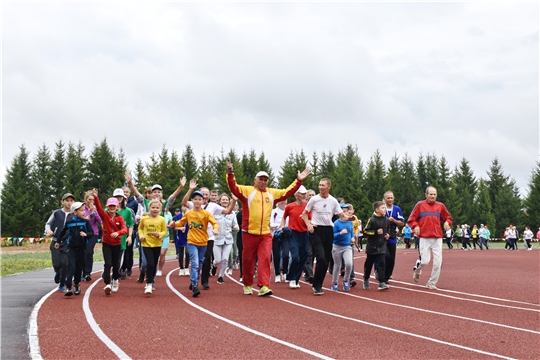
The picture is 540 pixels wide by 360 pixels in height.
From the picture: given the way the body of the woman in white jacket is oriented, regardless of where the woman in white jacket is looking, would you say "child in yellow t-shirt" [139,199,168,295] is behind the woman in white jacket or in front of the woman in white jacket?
in front

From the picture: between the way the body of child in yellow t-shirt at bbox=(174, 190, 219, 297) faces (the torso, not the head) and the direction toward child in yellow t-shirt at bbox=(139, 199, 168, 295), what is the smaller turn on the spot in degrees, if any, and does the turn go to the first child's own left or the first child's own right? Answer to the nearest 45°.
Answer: approximately 90° to the first child's own right

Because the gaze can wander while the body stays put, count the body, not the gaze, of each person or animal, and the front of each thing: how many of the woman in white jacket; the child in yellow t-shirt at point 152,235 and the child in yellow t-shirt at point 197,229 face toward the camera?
3

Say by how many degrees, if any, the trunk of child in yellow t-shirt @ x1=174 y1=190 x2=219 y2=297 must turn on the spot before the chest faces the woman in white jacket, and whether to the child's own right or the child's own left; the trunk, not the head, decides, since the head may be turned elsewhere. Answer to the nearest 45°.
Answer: approximately 180°

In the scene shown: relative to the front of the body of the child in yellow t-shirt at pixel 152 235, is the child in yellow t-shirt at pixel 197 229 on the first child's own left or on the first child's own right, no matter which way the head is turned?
on the first child's own left

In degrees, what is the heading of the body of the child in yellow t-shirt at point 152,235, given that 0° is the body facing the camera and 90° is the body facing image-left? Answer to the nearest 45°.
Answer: approximately 0°

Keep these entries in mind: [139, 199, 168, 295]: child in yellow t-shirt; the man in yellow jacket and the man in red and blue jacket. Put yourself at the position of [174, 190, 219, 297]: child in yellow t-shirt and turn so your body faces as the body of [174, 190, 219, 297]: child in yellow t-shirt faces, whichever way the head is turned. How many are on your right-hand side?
1

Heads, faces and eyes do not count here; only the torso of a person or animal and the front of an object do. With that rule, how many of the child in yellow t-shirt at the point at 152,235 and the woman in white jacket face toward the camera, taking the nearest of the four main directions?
2

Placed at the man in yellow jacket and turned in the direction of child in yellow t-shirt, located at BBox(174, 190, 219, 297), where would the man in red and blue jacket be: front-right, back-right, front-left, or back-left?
back-right

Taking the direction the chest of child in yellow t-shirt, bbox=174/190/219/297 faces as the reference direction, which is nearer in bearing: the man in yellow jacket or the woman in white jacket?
the man in yellow jacket

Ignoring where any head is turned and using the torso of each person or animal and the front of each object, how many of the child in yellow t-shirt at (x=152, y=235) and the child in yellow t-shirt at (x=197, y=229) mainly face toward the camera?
2

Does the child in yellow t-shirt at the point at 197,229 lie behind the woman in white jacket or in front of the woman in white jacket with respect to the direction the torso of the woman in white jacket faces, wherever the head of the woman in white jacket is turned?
in front
